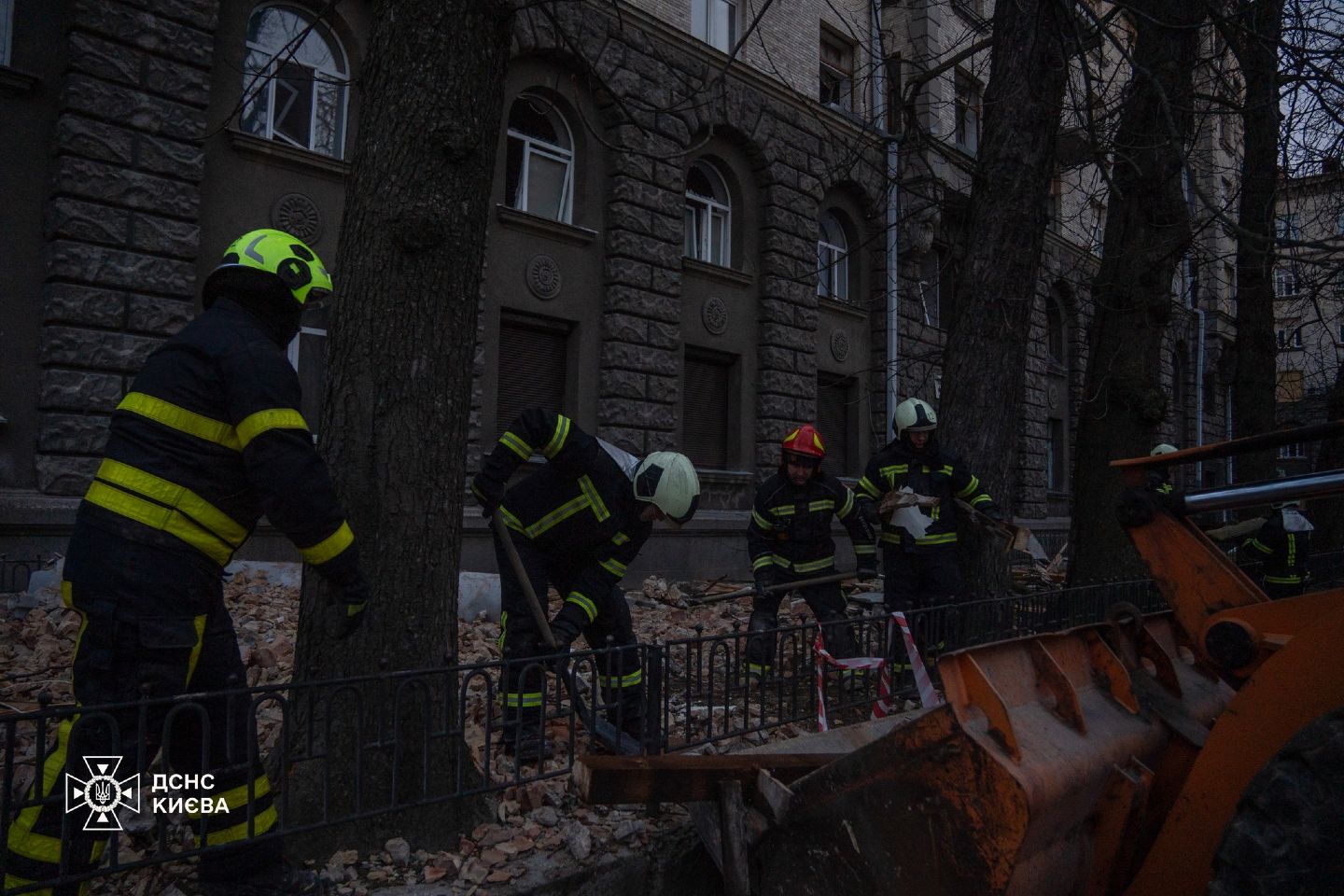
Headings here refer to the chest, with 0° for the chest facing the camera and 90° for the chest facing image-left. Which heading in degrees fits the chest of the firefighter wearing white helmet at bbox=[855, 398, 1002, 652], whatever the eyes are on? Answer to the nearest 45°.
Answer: approximately 0°

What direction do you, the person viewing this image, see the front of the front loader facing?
facing away from the viewer and to the left of the viewer

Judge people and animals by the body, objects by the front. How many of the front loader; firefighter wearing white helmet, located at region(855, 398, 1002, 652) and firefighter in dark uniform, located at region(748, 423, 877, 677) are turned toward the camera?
2

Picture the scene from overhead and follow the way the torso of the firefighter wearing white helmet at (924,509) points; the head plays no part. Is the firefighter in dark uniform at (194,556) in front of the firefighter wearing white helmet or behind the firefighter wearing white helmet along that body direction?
in front

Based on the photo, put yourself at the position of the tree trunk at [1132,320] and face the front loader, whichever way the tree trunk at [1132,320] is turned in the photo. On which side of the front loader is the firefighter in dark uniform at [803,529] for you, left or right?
right

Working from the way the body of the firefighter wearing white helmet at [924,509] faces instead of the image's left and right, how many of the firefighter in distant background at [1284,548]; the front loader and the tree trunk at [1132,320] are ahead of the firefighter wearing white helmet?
1

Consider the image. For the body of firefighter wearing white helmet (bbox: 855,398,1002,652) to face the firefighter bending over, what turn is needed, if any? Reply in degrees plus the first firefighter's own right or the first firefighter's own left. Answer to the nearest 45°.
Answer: approximately 45° to the first firefighter's own right

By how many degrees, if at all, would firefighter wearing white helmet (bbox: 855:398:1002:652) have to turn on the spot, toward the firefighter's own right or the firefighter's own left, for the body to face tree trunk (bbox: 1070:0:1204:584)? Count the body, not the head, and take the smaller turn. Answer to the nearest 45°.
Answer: approximately 135° to the firefighter's own left

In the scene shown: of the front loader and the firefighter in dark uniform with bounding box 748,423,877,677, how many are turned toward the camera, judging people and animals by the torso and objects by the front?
1

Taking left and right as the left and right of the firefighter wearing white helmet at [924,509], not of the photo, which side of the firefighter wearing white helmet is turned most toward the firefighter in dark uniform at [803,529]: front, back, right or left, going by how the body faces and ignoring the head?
right

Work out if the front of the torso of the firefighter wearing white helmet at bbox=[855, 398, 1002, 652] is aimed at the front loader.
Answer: yes

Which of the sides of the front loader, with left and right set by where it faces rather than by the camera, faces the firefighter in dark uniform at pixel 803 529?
front

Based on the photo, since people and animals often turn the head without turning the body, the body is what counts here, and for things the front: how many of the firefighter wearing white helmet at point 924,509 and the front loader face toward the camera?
1

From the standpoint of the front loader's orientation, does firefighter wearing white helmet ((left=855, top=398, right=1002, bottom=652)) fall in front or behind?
in front
